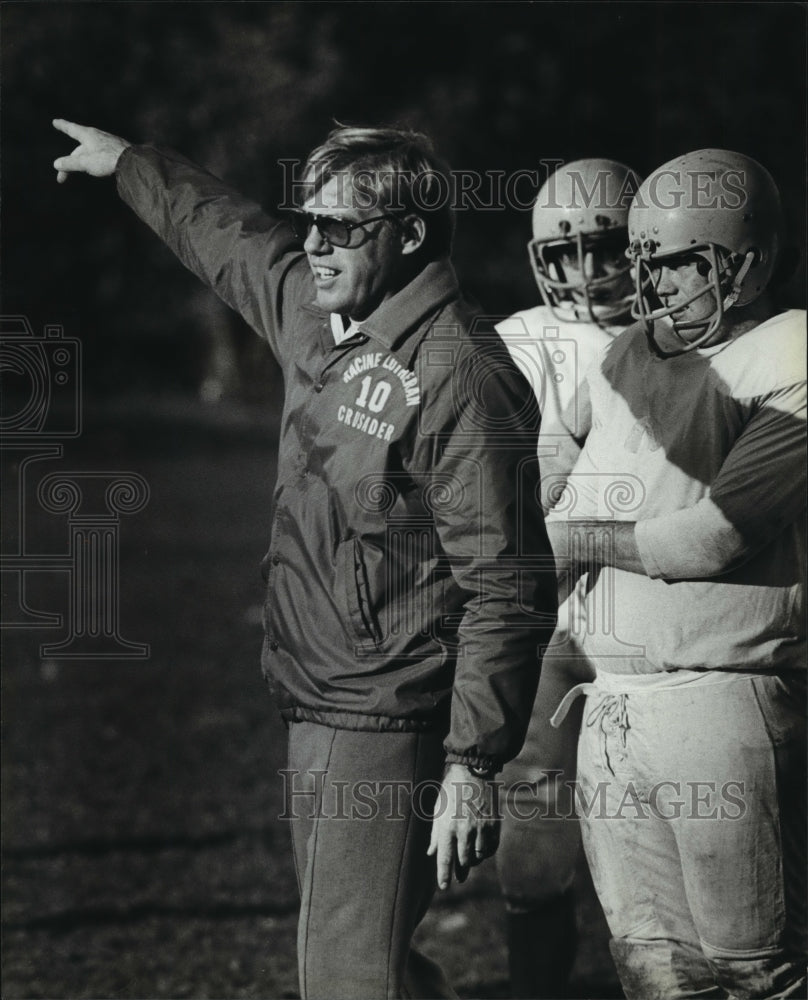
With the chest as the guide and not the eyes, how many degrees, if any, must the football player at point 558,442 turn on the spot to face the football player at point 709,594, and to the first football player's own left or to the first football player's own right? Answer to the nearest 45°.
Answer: approximately 45° to the first football player's own left

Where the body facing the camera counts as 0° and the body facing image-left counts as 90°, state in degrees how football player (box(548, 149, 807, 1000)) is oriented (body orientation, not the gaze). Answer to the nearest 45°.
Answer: approximately 45°

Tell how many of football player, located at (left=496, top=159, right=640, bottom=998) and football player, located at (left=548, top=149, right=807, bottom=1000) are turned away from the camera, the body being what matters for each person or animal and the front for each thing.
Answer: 0

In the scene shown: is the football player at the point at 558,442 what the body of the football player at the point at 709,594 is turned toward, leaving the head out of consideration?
no

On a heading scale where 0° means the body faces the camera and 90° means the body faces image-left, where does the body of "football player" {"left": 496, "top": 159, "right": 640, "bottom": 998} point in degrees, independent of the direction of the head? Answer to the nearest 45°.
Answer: approximately 0°
